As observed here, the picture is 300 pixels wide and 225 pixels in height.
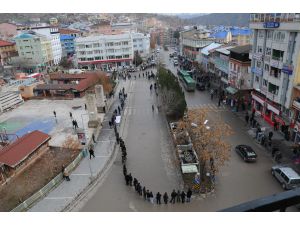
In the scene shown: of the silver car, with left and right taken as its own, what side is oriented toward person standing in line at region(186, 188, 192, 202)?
left

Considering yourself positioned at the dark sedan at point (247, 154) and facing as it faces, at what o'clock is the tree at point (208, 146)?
The tree is roughly at 9 o'clock from the dark sedan.

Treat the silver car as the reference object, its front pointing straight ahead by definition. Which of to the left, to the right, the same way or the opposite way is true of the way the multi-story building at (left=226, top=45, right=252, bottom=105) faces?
to the left

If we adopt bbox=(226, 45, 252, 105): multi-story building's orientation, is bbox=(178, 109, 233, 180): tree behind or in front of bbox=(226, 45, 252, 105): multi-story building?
in front

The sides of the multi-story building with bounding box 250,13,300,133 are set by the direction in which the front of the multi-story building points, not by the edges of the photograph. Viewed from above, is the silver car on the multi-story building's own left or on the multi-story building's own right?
on the multi-story building's own left

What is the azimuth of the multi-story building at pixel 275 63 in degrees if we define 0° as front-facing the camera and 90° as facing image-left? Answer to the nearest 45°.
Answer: approximately 45°

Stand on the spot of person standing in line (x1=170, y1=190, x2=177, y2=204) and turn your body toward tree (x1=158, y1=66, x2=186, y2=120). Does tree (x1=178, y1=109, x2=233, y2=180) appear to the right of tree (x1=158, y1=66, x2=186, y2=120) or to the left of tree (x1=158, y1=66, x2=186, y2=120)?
right

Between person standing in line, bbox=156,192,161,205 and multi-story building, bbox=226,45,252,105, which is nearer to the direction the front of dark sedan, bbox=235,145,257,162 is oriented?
the multi-story building

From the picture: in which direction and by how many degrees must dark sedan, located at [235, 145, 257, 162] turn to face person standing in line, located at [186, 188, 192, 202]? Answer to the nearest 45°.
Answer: approximately 90° to its left

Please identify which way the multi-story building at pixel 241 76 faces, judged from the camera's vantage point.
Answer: facing the viewer and to the left of the viewer

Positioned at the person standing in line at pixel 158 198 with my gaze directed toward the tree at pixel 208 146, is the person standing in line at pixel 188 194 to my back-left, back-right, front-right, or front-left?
front-right

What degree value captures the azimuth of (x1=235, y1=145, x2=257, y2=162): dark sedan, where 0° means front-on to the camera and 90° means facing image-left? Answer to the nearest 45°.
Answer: approximately 135°

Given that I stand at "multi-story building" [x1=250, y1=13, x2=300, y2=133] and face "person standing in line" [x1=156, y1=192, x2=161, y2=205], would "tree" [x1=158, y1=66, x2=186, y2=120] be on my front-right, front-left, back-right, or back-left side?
front-right

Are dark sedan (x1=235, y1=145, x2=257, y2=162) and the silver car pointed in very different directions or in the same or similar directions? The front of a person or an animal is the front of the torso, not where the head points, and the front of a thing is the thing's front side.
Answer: same or similar directions

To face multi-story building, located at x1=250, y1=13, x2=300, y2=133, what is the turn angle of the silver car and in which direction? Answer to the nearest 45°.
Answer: approximately 45° to its right

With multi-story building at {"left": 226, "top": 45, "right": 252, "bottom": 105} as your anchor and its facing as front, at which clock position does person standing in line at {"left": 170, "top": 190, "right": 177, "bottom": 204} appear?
The person standing in line is roughly at 11 o'clock from the multi-story building.

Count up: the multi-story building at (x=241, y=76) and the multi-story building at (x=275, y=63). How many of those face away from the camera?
0

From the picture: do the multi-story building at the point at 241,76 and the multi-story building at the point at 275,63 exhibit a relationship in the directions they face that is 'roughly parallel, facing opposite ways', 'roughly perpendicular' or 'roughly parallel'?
roughly parallel

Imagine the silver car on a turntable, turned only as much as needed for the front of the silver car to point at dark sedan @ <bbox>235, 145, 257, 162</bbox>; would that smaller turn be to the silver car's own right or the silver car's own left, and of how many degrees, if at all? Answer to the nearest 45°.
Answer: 0° — it already faces it

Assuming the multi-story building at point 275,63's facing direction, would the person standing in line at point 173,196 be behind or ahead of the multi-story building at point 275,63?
ahead
